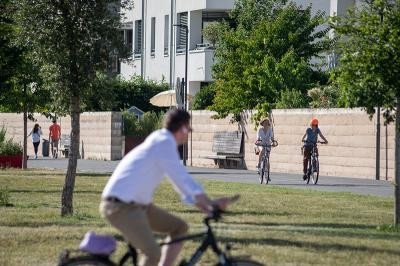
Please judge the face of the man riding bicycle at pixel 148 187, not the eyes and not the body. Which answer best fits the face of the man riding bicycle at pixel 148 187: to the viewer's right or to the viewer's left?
to the viewer's right

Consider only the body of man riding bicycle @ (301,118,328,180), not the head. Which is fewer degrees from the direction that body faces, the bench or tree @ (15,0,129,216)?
the tree

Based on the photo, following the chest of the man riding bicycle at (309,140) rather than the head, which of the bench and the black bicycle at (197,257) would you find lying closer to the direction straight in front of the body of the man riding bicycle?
the black bicycle

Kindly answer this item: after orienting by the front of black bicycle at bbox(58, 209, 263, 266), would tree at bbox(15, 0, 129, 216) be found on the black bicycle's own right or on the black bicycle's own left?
on the black bicycle's own left

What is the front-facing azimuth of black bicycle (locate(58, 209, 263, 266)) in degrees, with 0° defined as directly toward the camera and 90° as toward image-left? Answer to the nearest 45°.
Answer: approximately 270°

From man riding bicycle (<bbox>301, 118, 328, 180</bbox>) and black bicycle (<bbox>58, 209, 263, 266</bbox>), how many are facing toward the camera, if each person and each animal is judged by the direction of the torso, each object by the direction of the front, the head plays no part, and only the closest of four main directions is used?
1

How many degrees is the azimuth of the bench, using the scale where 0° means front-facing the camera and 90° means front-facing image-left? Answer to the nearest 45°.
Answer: approximately 45°

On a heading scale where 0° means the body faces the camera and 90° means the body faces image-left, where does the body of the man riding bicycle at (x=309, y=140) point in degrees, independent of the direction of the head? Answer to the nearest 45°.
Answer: approximately 0°

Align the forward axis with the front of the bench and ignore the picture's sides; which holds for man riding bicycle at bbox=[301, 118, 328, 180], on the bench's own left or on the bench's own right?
on the bench's own left

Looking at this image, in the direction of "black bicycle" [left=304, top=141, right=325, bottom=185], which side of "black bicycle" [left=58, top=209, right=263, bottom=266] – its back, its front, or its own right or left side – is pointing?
left
